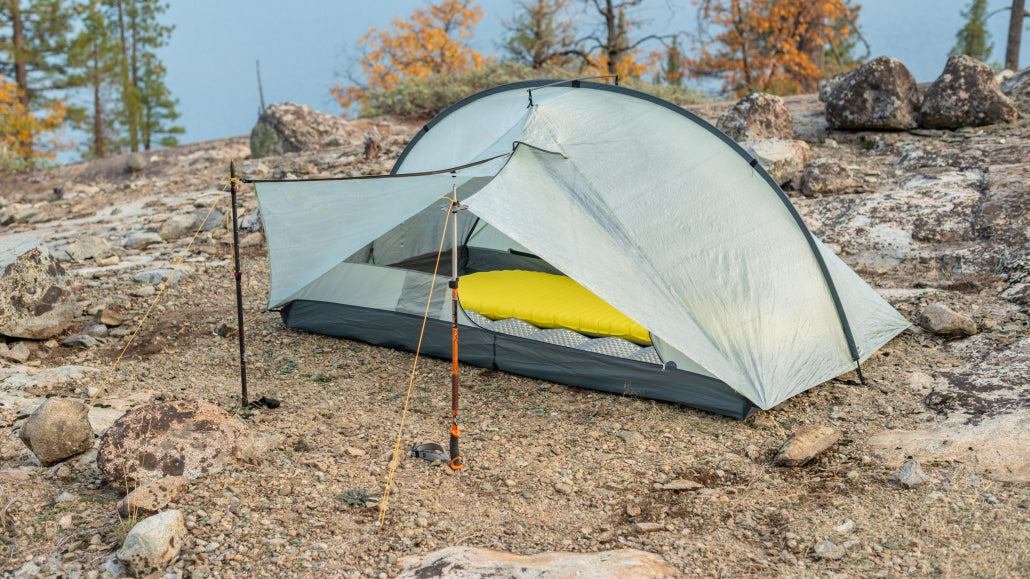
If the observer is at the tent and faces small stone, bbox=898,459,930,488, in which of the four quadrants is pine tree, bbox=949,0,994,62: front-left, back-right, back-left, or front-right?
back-left

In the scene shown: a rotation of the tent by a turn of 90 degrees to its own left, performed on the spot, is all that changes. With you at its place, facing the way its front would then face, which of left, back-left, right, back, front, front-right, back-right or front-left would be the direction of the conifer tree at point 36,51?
back

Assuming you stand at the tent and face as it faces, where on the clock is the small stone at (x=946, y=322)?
The small stone is roughly at 7 o'clock from the tent.

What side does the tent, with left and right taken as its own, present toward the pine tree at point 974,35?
back

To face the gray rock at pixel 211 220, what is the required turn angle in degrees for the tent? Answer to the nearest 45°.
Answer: approximately 90° to its right

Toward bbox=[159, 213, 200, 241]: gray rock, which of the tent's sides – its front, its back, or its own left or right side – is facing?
right

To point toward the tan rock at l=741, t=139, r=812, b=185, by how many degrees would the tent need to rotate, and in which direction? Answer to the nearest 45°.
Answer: approximately 180°

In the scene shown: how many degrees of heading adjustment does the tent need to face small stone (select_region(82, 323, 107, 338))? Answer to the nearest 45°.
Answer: approximately 45° to its right

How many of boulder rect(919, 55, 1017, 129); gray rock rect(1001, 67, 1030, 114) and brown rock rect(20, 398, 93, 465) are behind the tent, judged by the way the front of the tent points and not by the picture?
2

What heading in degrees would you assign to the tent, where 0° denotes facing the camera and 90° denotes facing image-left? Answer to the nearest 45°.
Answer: approximately 45°

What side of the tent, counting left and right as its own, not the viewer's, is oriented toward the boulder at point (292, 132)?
right

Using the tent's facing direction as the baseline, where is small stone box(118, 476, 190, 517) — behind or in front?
in front

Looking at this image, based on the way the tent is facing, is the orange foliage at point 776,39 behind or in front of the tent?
behind

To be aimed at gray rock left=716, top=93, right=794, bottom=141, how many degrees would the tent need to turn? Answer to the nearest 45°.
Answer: approximately 135° to its right

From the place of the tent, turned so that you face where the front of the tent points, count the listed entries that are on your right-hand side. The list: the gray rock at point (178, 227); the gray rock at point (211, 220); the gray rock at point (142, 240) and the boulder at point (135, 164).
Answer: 4
